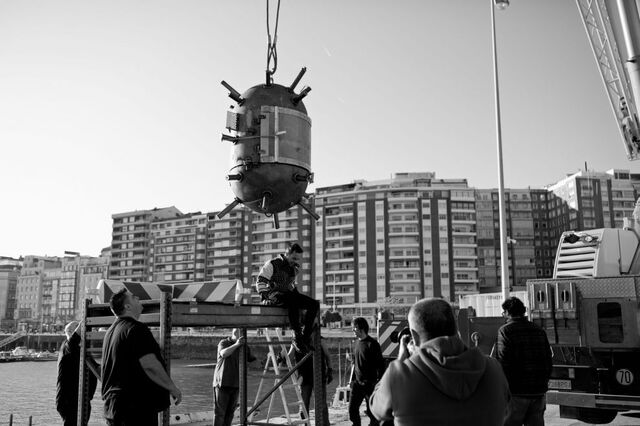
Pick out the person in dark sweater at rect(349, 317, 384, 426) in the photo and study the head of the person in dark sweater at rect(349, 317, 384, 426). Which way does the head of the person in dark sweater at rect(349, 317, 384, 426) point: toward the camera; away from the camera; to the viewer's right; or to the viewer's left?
to the viewer's left

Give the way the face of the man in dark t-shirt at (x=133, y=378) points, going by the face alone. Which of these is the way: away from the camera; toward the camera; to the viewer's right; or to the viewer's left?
to the viewer's right

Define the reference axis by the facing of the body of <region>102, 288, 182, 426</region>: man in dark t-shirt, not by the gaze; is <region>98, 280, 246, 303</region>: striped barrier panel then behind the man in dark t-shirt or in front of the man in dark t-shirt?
in front

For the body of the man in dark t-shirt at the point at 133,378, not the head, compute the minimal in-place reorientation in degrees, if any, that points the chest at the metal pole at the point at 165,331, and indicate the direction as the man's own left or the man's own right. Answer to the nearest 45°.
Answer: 0° — they already face it

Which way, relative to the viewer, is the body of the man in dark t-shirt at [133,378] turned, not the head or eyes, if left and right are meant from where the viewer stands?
facing away from the viewer and to the right of the viewer

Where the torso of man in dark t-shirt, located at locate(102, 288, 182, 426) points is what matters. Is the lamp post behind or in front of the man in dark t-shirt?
in front

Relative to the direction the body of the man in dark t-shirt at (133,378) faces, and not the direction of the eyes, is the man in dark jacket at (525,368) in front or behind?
in front

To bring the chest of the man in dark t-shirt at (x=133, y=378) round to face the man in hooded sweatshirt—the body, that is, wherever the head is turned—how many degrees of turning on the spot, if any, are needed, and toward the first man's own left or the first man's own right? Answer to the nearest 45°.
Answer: approximately 90° to the first man's own right

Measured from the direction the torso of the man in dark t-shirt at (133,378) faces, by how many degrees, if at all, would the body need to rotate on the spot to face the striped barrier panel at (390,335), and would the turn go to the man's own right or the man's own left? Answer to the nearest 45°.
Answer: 0° — they already face it

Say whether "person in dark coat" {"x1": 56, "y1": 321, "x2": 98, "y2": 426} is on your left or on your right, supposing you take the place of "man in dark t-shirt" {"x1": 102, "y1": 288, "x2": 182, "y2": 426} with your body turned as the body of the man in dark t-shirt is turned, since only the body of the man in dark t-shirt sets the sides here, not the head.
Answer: on your left
